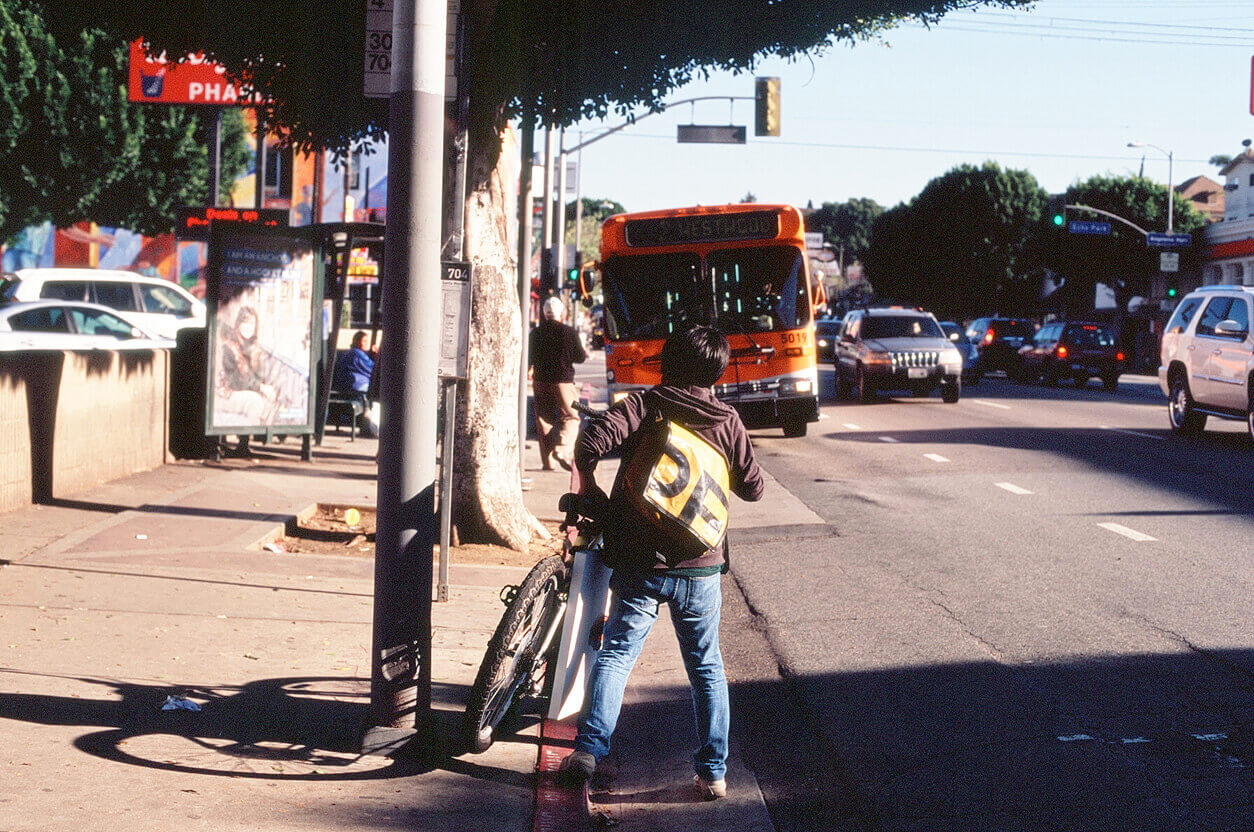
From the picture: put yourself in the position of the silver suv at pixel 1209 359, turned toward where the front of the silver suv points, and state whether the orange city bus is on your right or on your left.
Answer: on your right

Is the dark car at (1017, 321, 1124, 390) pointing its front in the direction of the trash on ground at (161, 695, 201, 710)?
no

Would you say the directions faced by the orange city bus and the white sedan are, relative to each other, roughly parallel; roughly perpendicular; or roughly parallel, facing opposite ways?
roughly perpendicular

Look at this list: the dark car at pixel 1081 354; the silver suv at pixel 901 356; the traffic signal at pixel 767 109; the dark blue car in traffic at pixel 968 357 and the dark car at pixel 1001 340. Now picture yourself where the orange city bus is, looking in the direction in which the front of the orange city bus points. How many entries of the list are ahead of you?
0

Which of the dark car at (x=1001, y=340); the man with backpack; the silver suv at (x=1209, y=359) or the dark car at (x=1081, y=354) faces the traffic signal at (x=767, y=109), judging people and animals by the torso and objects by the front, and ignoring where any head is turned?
the man with backpack

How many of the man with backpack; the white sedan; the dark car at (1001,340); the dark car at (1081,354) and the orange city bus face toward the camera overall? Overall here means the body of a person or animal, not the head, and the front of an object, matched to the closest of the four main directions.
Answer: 1

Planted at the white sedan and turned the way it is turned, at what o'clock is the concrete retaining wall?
The concrete retaining wall is roughly at 3 o'clock from the white sedan.

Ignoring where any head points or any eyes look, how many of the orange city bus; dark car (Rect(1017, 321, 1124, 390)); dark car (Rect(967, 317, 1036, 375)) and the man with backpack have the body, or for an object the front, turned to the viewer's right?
0

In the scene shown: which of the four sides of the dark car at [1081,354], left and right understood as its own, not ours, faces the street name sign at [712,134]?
left

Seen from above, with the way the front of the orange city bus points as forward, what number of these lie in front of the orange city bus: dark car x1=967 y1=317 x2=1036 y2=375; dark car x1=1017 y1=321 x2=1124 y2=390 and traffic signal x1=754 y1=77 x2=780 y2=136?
0

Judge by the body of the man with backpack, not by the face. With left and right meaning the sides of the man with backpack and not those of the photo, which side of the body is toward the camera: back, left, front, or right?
back

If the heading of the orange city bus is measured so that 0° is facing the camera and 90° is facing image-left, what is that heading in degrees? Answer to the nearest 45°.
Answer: approximately 0°

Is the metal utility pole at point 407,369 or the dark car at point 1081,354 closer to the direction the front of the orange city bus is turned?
the metal utility pole

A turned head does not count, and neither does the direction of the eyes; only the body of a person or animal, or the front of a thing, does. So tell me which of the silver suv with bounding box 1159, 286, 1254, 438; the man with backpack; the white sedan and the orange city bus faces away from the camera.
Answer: the man with backpack

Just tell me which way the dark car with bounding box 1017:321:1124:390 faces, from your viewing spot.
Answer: facing away from the viewer and to the left of the viewer

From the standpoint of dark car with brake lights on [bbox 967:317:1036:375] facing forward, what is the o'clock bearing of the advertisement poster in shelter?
The advertisement poster in shelter is roughly at 8 o'clock from the dark car with brake lights on.
